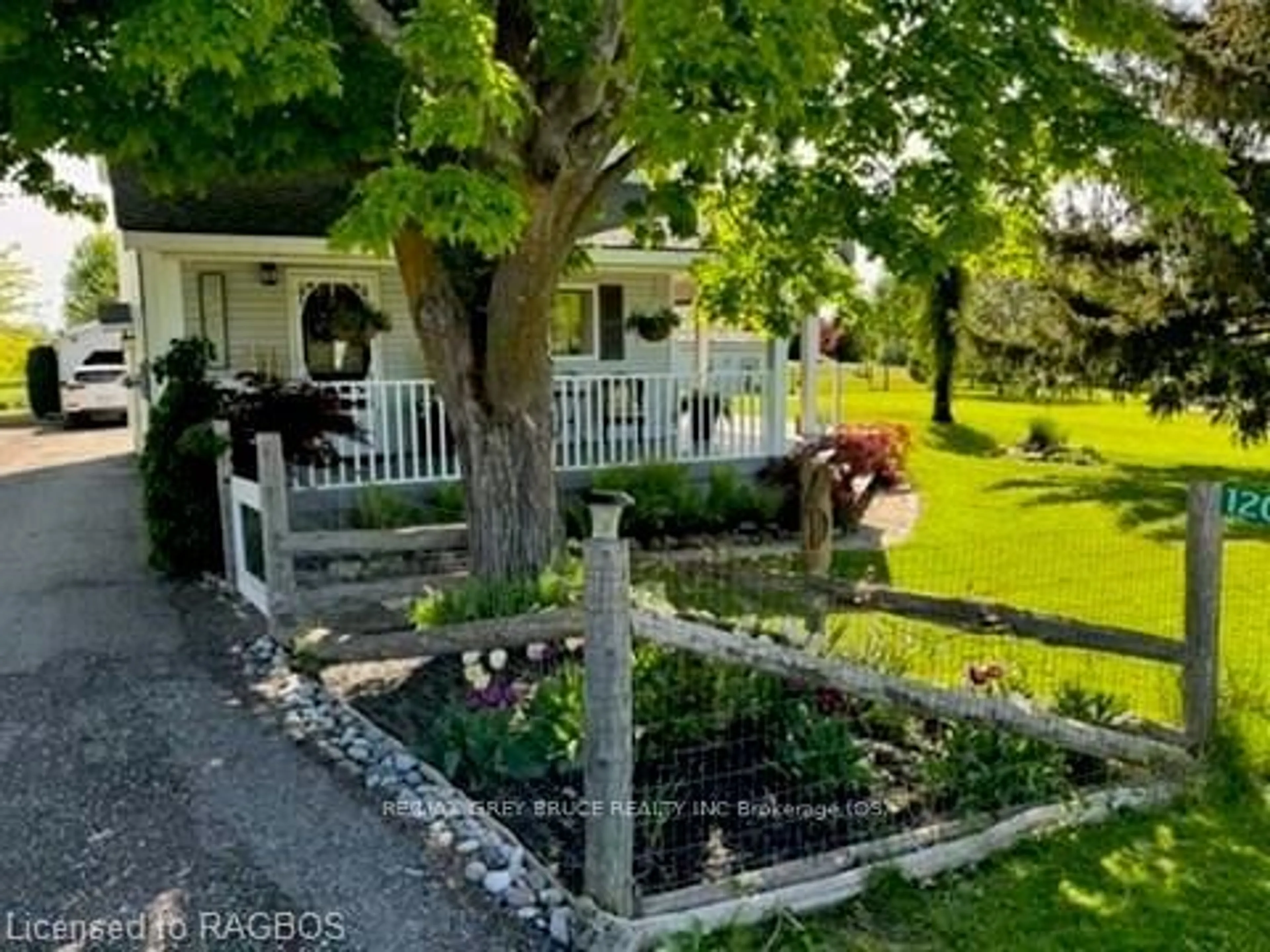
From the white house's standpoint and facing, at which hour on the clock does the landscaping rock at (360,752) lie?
The landscaping rock is roughly at 12 o'clock from the white house.

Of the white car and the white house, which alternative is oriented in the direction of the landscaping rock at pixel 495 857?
the white house

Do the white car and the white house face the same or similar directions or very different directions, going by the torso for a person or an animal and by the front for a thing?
very different directions

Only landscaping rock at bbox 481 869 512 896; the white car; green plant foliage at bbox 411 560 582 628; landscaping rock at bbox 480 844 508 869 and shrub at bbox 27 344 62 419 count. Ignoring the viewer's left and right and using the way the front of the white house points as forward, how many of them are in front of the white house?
3

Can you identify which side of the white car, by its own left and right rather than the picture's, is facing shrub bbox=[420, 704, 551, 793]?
back

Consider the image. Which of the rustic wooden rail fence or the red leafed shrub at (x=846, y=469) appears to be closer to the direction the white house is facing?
the rustic wooden rail fence

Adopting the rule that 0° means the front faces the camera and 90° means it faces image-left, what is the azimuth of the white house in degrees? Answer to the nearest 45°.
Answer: approximately 0°

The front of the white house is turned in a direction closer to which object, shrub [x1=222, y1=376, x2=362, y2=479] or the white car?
the shrub

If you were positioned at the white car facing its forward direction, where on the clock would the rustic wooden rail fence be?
The rustic wooden rail fence is roughly at 6 o'clock from the white car.

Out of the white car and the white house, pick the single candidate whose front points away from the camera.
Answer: the white car

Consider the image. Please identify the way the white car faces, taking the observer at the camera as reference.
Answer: facing away from the viewer
